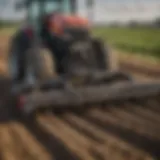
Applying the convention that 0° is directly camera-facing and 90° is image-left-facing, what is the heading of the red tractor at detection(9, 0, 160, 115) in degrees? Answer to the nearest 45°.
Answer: approximately 315°
